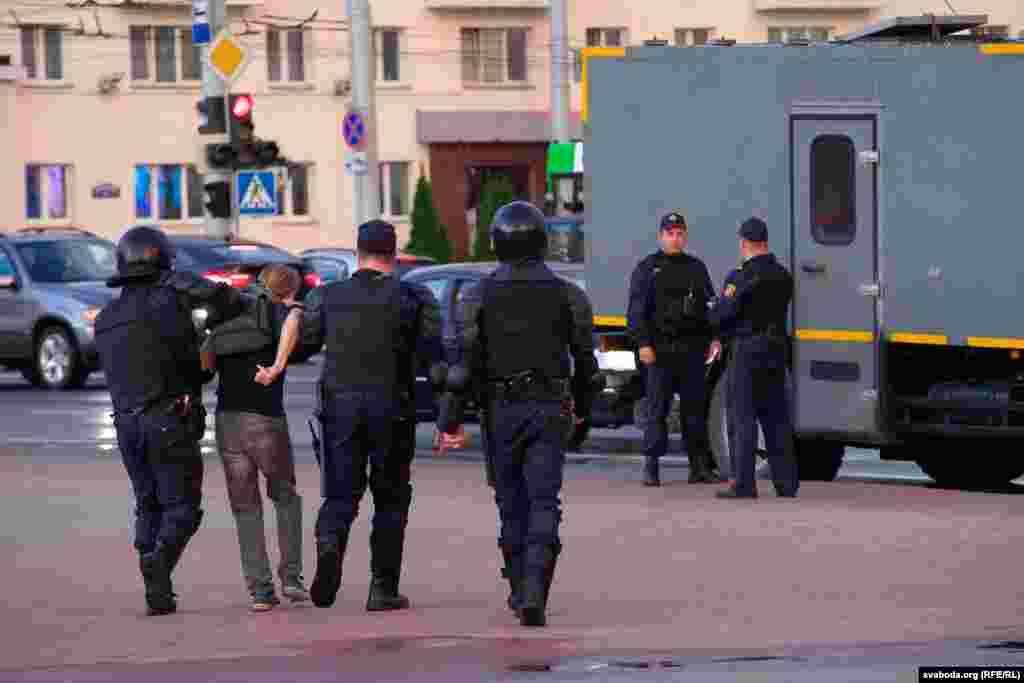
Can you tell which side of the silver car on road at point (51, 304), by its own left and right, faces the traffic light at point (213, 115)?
left

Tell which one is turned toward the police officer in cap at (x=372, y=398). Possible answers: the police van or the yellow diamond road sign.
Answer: the yellow diamond road sign

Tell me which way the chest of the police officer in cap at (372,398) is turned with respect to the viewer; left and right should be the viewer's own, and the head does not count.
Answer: facing away from the viewer

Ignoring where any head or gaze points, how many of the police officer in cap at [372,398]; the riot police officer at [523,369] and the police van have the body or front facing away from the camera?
2

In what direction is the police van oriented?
to the viewer's right

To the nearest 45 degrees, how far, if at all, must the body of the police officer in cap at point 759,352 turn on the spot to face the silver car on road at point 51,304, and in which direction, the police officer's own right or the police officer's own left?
0° — they already face it

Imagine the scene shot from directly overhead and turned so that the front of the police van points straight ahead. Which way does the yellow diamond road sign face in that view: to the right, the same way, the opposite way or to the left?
to the right

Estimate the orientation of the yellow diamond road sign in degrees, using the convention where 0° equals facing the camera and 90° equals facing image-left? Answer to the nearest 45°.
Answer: approximately 0°

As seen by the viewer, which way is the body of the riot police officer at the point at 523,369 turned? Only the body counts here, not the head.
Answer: away from the camera
